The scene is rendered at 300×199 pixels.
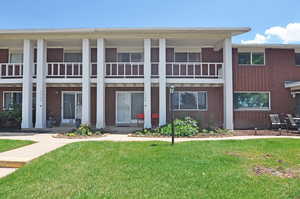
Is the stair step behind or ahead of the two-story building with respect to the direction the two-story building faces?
ahead

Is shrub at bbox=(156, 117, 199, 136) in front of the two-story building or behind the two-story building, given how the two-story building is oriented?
in front

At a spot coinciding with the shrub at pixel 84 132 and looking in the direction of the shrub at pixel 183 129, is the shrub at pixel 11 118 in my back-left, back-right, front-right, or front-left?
back-left

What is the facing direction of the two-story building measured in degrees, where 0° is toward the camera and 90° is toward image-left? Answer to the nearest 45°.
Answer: approximately 0°

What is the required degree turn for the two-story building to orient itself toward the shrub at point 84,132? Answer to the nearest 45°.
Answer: approximately 45° to its right
